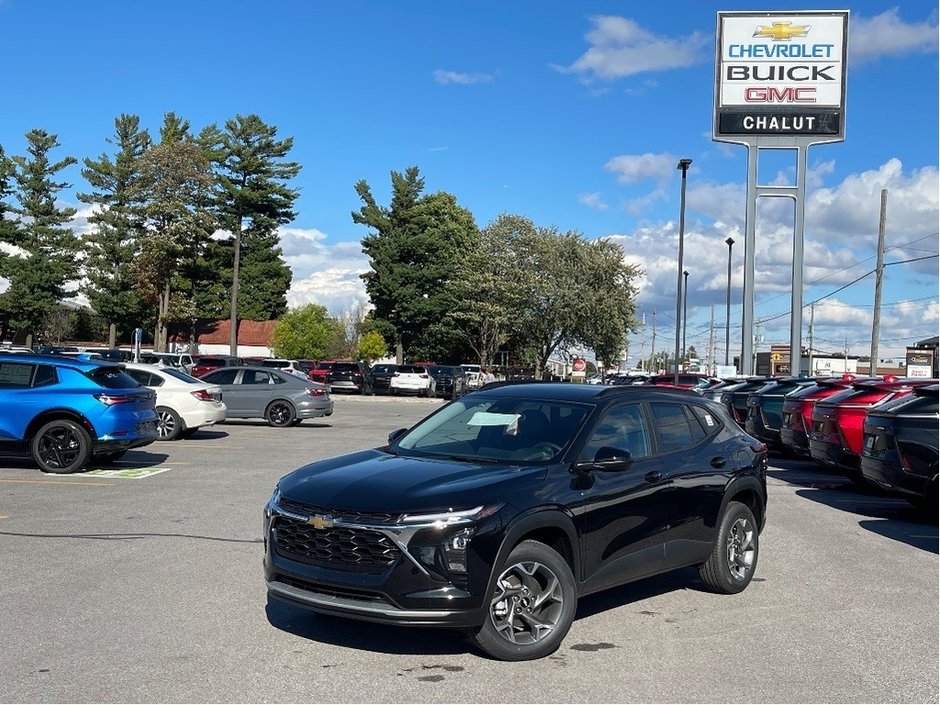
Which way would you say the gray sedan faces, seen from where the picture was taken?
facing to the left of the viewer

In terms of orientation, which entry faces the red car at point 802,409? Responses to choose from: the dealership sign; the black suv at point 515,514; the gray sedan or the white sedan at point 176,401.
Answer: the dealership sign

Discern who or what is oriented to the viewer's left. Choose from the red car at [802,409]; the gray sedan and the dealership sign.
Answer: the gray sedan

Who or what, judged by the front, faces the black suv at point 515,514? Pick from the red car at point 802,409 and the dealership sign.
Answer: the dealership sign

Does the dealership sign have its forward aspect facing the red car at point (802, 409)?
yes

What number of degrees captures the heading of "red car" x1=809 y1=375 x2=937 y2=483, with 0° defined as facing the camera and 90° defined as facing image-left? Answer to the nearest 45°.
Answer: approximately 225°

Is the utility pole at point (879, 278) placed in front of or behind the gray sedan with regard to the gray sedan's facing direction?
behind

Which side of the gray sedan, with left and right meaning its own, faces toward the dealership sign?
back

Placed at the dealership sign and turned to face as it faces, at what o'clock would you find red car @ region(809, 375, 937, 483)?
The red car is roughly at 12 o'clock from the dealership sign.

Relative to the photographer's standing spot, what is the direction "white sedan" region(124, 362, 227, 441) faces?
facing away from the viewer and to the left of the viewer

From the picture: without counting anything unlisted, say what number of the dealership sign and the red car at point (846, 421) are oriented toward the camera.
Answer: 1

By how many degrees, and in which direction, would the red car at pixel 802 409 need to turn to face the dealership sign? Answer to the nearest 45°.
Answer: approximately 45° to its left
